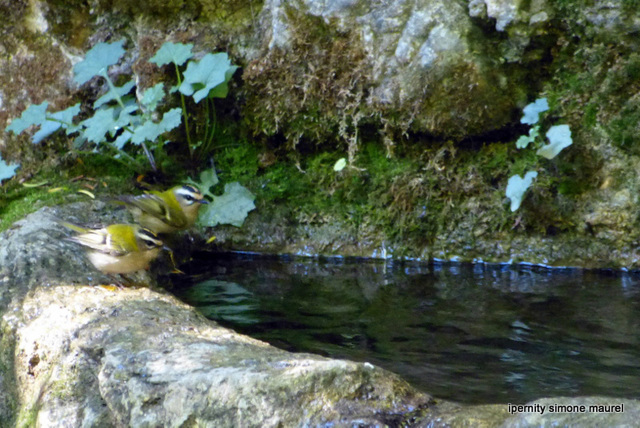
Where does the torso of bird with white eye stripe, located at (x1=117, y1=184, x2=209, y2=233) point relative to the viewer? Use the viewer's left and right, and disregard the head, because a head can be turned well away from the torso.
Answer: facing to the right of the viewer

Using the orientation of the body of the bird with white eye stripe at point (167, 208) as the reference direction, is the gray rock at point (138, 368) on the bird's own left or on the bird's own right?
on the bird's own right

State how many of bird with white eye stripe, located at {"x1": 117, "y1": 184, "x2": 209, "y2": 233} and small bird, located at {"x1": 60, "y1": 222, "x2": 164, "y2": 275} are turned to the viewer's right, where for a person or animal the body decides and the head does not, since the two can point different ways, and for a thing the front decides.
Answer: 2

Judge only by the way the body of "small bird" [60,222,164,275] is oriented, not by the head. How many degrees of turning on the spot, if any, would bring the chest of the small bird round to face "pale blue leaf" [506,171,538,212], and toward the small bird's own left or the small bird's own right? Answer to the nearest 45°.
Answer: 0° — it already faces it

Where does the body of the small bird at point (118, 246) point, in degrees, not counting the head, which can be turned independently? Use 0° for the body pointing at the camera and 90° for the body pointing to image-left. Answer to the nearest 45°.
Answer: approximately 270°

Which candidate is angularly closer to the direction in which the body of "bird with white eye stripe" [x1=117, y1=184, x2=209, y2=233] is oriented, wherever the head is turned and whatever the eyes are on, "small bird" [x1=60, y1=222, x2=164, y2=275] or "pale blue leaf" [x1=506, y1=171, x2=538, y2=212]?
the pale blue leaf

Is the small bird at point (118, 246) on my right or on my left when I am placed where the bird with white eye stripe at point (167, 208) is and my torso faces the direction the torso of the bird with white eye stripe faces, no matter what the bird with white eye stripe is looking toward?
on my right
